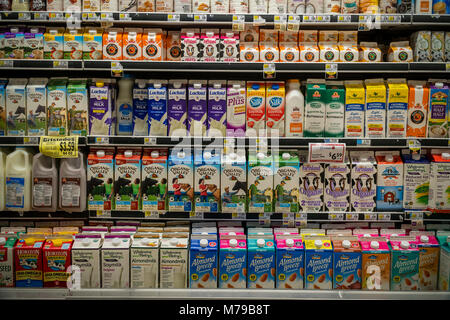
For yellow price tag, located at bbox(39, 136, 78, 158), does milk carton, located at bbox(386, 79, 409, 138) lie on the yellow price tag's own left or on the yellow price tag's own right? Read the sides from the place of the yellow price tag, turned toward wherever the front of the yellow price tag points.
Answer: on the yellow price tag's own left

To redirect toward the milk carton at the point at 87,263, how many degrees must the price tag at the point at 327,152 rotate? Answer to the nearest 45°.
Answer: approximately 90° to its right

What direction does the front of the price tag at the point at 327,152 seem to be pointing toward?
toward the camera

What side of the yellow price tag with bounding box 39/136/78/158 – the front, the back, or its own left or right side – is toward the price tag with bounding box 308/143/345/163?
left

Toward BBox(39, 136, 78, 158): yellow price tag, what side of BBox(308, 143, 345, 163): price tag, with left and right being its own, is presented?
right

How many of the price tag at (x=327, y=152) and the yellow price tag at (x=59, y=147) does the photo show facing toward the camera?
2

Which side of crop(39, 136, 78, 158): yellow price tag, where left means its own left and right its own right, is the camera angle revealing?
front

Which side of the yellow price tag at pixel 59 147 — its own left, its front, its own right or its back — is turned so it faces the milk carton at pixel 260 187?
left

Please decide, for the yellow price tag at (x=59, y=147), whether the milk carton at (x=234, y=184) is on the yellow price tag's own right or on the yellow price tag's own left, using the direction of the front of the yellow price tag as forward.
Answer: on the yellow price tag's own left
